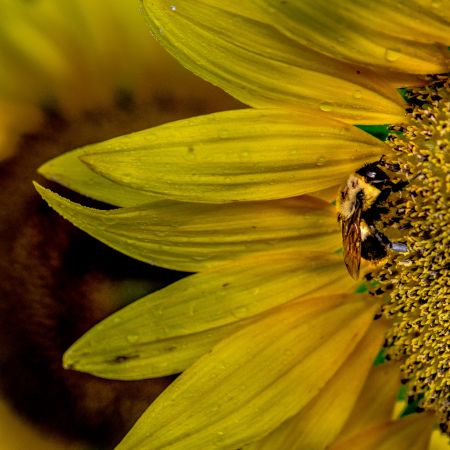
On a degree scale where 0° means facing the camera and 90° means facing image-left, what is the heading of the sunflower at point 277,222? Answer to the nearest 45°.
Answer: approximately 0°
